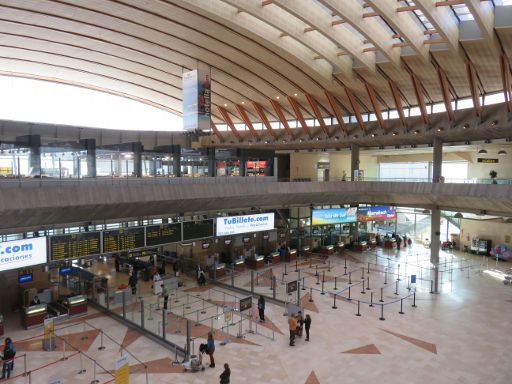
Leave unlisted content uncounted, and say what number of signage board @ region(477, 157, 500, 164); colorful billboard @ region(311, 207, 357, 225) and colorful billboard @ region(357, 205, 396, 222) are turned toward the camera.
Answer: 3

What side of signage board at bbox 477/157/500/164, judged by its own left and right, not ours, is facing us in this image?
front

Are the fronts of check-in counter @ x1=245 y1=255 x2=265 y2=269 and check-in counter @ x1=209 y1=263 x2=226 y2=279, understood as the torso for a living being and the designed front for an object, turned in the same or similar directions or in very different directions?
same or similar directions

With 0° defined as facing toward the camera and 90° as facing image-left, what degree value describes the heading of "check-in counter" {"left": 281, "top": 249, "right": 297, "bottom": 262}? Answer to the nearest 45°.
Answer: approximately 315°

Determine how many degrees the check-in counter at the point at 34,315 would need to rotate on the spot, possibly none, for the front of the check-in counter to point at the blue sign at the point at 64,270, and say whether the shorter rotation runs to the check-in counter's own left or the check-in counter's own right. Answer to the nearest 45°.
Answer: approximately 90° to the check-in counter's own left

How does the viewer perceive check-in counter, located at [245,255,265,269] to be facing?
facing the viewer and to the right of the viewer

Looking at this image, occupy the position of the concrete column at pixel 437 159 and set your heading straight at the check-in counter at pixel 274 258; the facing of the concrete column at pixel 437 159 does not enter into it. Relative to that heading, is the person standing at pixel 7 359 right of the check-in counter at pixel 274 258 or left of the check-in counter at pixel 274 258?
left

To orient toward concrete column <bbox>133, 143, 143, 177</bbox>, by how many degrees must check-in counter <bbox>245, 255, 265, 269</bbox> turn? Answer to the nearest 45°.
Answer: approximately 180°

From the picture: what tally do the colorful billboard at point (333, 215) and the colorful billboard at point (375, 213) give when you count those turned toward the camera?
2

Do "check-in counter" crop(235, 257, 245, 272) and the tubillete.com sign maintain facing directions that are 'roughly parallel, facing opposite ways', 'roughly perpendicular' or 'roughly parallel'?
roughly parallel

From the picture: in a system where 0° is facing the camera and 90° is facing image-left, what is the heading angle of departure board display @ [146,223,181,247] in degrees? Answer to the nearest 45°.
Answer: approximately 315°

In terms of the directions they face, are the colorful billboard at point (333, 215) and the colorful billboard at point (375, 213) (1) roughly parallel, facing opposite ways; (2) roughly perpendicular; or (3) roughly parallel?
roughly parallel

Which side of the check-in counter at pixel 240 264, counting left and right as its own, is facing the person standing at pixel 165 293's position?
right

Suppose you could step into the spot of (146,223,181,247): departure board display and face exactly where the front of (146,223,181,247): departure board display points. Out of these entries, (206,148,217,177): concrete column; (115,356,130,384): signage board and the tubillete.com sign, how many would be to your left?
2
